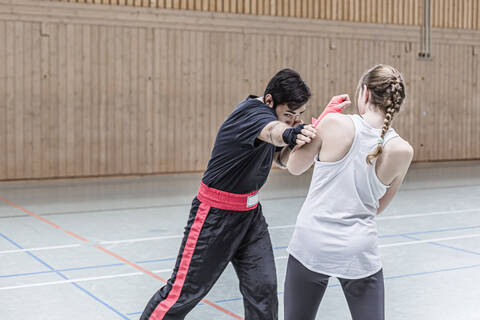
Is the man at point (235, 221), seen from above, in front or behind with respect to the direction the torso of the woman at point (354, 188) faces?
in front

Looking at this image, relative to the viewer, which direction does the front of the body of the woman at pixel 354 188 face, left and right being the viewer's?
facing away from the viewer and to the left of the viewer

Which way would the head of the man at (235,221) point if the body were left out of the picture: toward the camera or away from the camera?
toward the camera

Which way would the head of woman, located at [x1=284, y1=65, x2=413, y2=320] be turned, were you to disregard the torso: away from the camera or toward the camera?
away from the camera

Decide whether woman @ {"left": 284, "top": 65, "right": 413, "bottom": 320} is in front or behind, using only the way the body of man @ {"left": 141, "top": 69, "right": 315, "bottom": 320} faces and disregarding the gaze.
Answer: in front

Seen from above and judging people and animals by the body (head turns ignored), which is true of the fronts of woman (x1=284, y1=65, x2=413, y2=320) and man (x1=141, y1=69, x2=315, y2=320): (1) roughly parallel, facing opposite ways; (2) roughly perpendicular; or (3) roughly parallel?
roughly parallel, facing opposite ways
